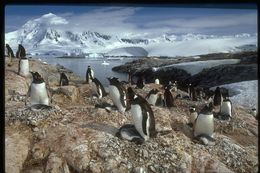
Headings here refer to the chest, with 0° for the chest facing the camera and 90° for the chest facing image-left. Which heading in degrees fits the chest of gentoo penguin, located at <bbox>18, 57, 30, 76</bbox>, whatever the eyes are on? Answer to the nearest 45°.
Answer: approximately 0°

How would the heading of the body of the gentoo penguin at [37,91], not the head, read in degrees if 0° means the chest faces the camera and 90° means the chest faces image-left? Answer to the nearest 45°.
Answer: approximately 0°

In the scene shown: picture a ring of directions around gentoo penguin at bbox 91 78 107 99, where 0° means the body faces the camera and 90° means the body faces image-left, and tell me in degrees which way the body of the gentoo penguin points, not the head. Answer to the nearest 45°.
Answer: approximately 90°

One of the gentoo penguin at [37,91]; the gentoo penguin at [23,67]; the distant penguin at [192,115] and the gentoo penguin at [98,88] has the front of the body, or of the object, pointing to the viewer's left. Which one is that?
the gentoo penguin at [98,88]

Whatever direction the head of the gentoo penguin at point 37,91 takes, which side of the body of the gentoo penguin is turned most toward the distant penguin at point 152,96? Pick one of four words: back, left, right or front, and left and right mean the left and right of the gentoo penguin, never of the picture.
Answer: left

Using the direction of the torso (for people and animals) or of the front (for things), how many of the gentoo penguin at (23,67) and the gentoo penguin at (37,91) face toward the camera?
2
